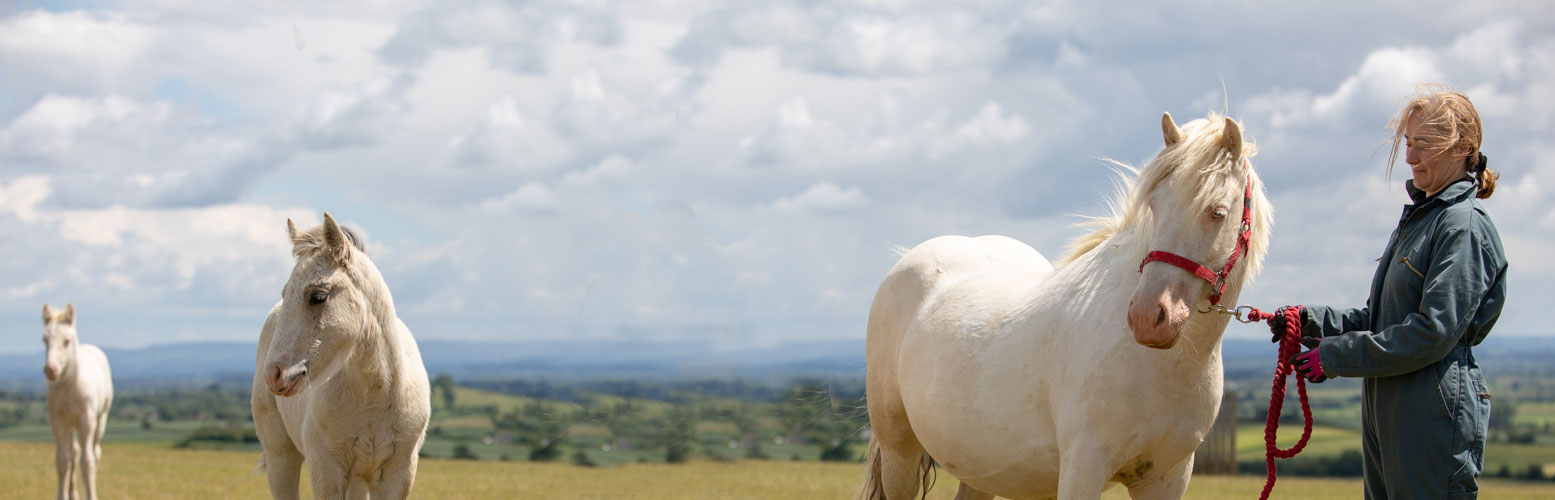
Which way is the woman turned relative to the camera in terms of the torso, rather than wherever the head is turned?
to the viewer's left

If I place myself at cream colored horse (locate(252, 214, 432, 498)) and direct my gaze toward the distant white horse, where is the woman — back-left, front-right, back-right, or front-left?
back-right

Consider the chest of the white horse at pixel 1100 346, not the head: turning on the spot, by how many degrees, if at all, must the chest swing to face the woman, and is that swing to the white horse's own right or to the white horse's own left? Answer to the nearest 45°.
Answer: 0° — it already faces them

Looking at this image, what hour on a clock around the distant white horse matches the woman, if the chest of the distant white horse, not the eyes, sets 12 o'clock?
The woman is roughly at 10 o'clock from the distant white horse.

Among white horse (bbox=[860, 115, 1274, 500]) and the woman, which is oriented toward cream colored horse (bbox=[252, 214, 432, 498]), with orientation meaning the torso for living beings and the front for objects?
the woman

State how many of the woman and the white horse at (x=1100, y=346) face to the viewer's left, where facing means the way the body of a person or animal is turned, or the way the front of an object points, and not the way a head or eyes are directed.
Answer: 1

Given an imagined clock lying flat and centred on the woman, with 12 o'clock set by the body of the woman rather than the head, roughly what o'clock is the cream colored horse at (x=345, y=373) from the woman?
The cream colored horse is roughly at 12 o'clock from the woman.

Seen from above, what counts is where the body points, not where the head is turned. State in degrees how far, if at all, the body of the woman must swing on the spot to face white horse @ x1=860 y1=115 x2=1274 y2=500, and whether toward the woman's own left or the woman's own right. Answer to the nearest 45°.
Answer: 0° — they already face it

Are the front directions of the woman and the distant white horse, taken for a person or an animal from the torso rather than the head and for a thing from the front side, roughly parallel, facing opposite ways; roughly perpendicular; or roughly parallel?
roughly perpendicular

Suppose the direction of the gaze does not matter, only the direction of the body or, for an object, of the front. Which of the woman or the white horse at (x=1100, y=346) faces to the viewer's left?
the woman

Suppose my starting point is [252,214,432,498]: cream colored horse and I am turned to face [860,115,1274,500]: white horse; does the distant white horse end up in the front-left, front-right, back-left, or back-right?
back-left

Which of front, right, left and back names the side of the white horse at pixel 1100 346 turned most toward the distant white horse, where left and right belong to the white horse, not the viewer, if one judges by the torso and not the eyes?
back

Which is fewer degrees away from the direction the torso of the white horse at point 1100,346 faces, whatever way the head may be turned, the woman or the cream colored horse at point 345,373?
the woman
